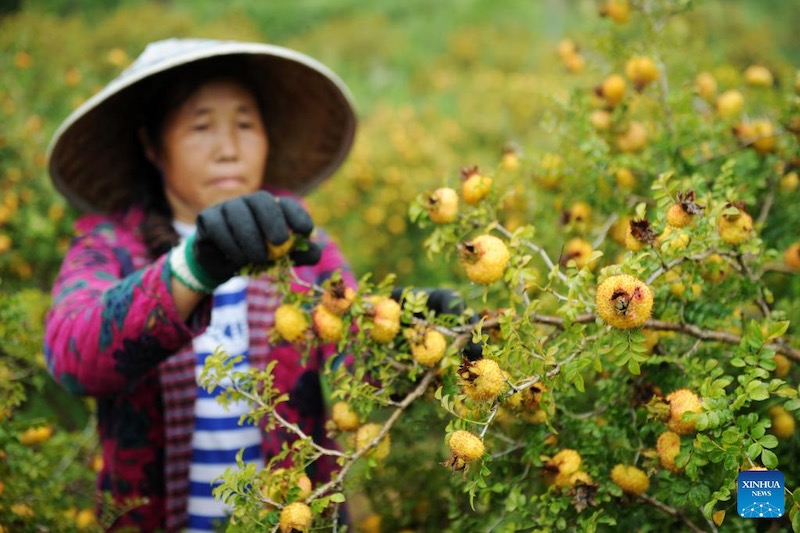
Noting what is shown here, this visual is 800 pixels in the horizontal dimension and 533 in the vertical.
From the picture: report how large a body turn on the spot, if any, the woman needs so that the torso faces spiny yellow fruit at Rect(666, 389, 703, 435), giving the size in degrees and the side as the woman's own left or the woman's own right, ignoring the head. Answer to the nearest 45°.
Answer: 0° — they already face it

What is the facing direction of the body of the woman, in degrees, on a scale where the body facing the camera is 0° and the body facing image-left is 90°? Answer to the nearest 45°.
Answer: approximately 315°

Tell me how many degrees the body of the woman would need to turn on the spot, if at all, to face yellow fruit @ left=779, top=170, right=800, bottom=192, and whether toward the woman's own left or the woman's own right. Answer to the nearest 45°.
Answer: approximately 45° to the woman's own left
